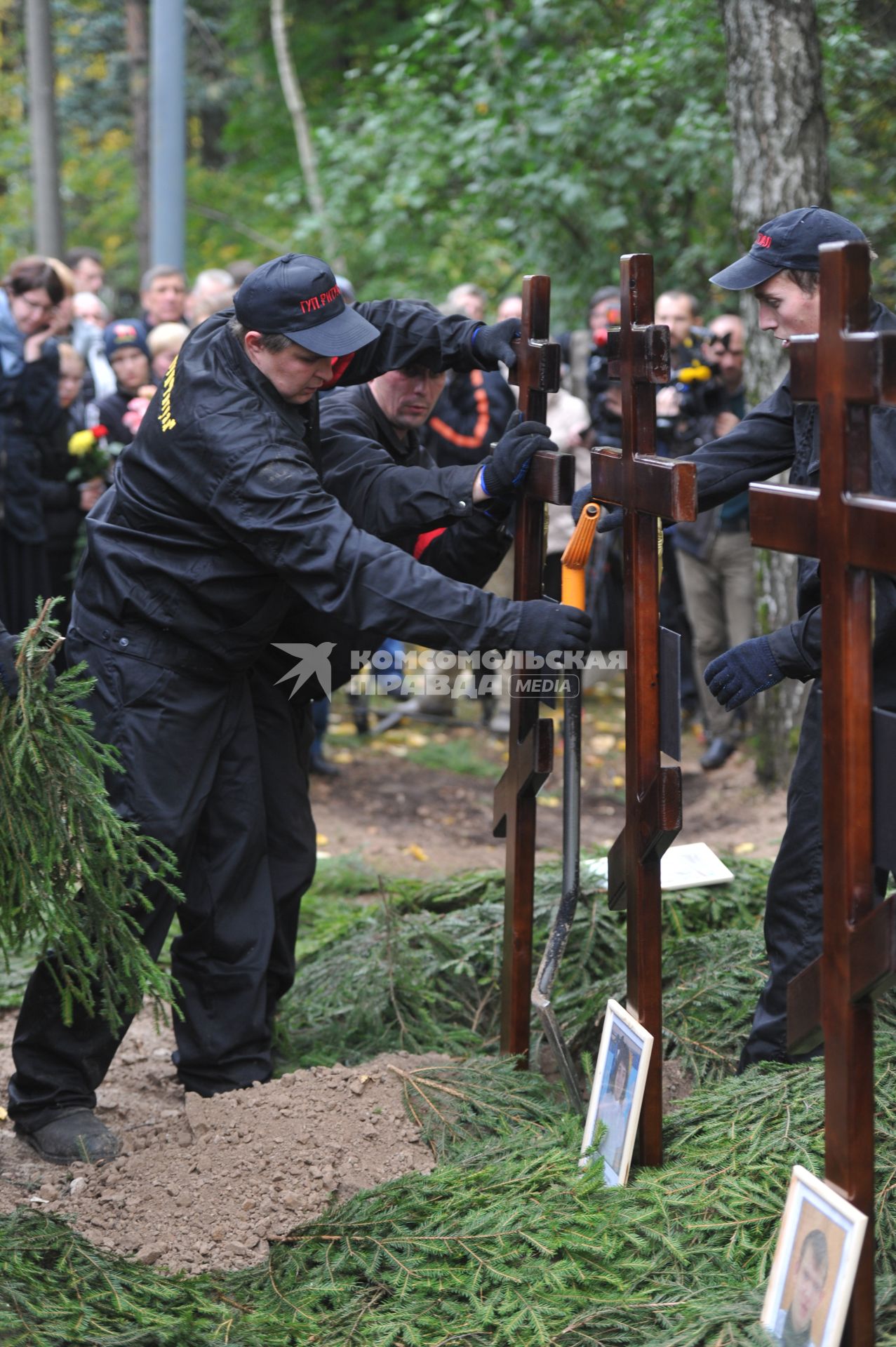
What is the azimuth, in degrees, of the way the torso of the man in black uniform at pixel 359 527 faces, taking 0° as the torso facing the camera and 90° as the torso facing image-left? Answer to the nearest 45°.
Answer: approximately 315°

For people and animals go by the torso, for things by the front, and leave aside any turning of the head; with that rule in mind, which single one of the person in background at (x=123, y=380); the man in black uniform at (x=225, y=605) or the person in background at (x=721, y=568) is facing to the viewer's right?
the man in black uniform
